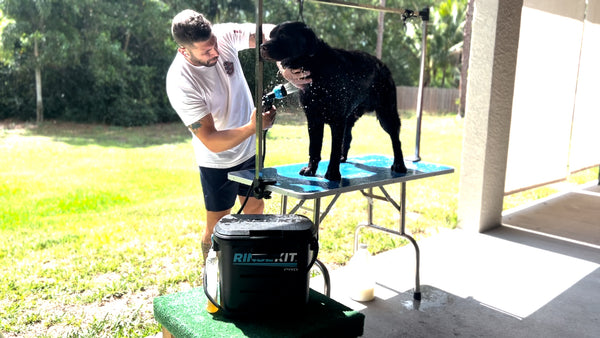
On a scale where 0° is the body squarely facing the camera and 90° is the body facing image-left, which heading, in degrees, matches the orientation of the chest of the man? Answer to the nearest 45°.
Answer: approximately 315°

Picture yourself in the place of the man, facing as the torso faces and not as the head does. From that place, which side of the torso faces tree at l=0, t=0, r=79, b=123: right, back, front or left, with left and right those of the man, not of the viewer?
back

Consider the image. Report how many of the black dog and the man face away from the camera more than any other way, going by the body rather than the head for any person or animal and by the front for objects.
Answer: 0

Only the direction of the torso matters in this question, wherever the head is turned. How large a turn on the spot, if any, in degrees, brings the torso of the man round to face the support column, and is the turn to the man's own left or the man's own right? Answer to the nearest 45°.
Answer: approximately 90° to the man's own left

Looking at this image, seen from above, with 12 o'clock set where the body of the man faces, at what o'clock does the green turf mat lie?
The green turf mat is roughly at 1 o'clock from the man.

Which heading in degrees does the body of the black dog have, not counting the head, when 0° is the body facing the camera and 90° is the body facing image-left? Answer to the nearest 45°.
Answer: approximately 45°

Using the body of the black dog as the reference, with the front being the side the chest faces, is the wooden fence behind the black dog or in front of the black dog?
behind
